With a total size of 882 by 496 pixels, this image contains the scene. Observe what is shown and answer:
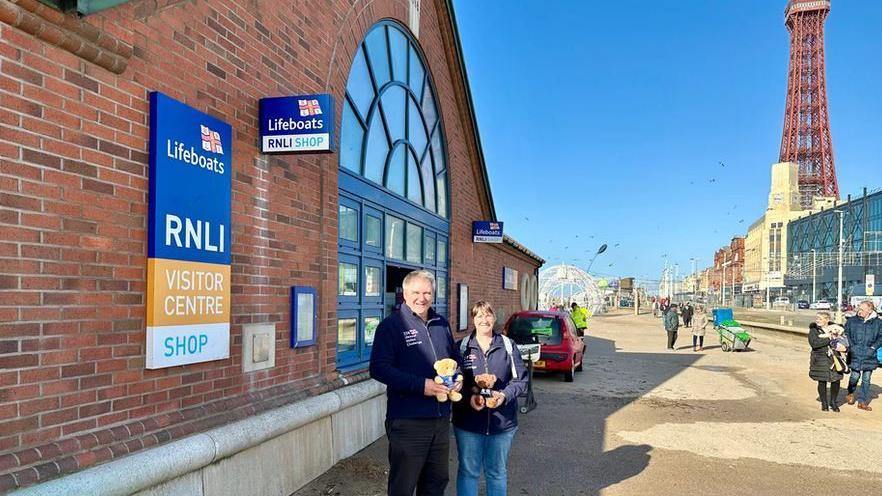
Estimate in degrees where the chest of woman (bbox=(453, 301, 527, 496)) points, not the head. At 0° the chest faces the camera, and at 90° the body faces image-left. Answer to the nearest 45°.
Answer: approximately 0°

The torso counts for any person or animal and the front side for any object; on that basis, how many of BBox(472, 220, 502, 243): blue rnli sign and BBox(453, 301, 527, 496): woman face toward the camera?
2

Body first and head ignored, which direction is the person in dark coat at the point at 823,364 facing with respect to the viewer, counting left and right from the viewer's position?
facing the viewer and to the right of the viewer

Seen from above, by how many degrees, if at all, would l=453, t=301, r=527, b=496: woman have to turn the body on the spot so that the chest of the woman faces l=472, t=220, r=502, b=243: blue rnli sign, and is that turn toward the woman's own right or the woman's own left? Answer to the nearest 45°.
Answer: approximately 180°

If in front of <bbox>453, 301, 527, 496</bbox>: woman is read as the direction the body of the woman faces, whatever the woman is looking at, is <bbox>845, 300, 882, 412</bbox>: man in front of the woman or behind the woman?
behind

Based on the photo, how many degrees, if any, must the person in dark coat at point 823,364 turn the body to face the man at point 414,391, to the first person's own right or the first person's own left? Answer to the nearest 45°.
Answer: approximately 45° to the first person's own right

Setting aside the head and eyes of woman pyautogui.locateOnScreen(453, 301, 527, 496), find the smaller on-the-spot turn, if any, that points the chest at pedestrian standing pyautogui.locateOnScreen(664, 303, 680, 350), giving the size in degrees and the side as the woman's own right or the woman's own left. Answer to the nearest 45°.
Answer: approximately 180°
